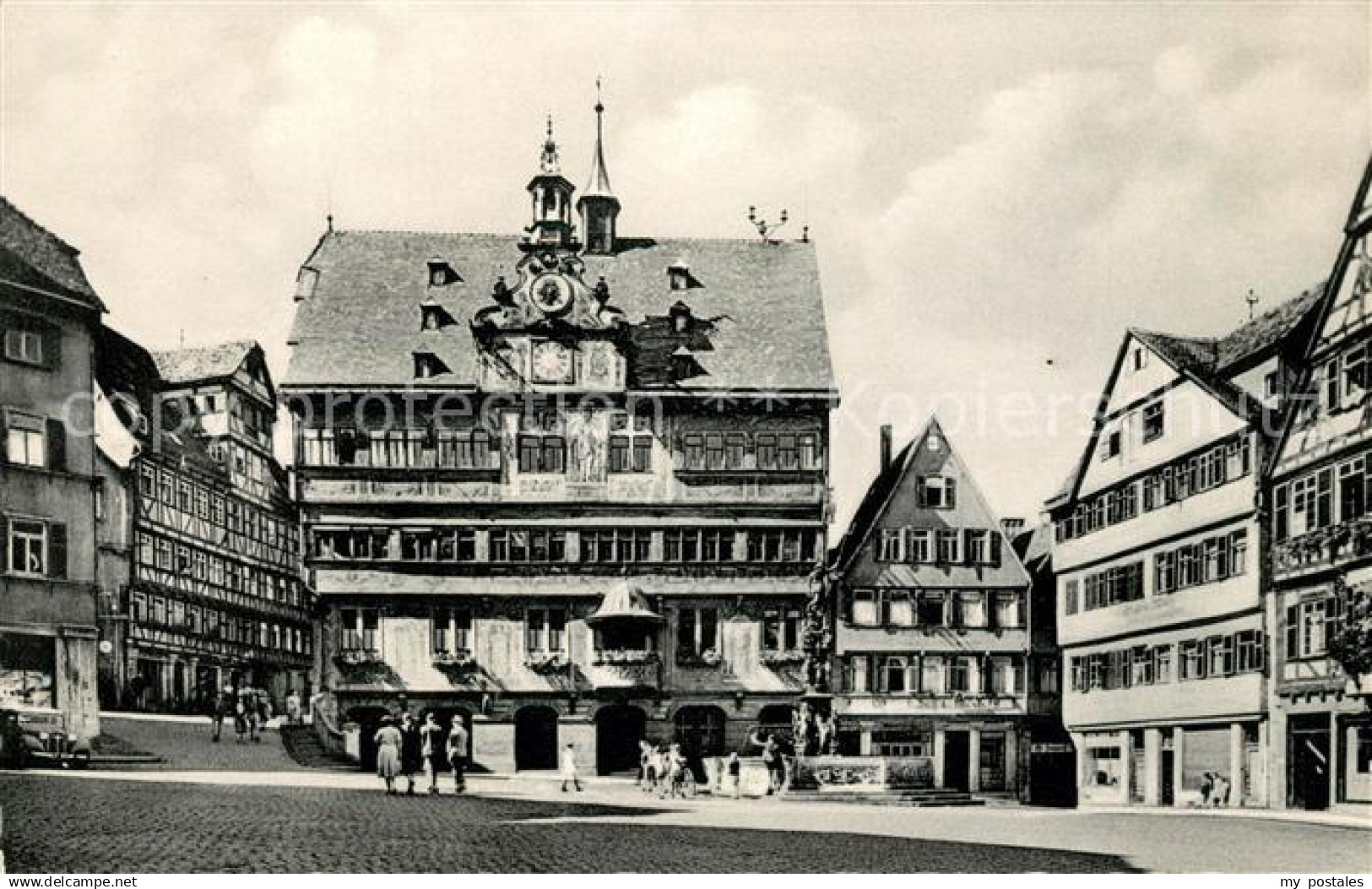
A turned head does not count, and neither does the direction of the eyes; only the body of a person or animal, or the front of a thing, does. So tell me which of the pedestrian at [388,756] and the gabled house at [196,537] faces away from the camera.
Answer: the pedestrian

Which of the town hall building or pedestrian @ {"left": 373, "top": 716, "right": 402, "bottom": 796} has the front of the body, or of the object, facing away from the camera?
the pedestrian

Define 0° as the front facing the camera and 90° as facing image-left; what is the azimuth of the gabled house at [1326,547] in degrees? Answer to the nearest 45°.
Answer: approximately 45°

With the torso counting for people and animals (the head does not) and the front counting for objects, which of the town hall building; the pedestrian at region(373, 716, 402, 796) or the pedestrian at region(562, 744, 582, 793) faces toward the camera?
the town hall building

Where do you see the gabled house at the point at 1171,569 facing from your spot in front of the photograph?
facing the viewer and to the left of the viewer

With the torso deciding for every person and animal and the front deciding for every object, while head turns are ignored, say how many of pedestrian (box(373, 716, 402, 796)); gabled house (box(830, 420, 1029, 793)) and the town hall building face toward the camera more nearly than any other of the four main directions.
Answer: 2

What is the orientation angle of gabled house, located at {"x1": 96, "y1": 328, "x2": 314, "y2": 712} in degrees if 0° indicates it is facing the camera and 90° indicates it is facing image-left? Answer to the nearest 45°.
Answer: approximately 315°

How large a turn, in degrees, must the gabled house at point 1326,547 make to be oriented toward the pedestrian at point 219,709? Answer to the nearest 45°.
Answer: approximately 45° to its right

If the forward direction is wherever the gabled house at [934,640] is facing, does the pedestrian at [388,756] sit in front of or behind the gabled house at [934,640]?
in front

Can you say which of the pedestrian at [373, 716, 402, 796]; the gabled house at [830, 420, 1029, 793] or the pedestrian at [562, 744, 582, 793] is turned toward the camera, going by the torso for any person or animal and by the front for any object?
the gabled house
